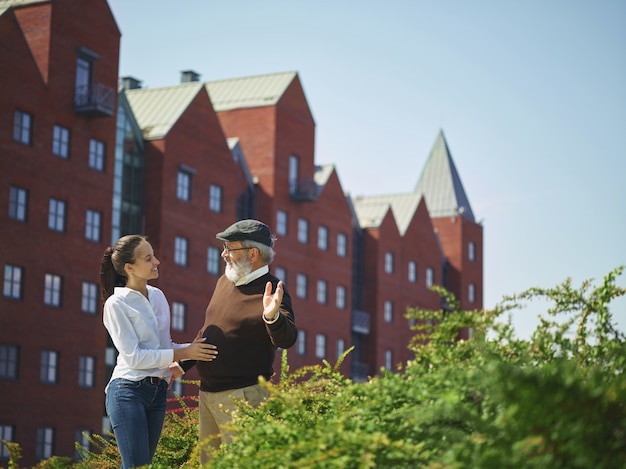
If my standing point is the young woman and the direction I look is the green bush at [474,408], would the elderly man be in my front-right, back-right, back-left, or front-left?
front-left

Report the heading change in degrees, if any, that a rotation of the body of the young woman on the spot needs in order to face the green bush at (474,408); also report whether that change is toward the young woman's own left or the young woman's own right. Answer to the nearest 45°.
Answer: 0° — they already face it

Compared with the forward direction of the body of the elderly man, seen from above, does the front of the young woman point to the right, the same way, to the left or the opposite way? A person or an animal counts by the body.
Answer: to the left

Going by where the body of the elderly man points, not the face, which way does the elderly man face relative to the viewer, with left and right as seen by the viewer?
facing the viewer and to the left of the viewer

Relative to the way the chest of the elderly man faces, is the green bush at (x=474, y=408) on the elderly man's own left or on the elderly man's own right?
on the elderly man's own left

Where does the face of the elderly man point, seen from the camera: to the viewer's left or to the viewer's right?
to the viewer's left

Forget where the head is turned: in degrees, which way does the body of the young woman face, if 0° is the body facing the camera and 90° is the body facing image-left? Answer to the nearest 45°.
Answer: approximately 315°

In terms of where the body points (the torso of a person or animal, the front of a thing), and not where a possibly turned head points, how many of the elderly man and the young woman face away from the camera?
0

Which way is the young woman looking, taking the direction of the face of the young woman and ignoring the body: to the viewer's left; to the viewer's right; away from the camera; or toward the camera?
to the viewer's right
